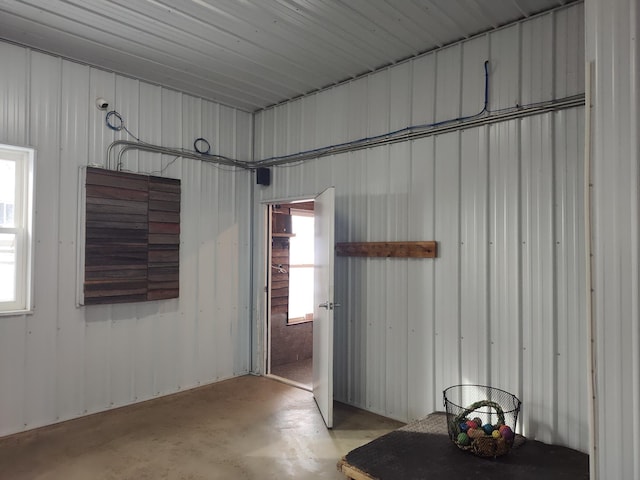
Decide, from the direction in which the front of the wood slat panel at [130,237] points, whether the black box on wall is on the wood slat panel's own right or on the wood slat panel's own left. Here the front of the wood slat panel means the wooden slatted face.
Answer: on the wood slat panel's own left

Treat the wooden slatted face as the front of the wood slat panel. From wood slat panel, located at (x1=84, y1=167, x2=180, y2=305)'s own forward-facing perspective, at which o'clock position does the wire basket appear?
The wire basket is roughly at 12 o'clock from the wood slat panel.

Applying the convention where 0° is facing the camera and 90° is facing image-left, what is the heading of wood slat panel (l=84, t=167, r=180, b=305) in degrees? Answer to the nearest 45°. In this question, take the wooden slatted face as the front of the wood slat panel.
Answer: approximately 315°

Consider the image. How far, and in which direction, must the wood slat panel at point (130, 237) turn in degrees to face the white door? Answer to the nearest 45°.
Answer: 0° — it already faces it

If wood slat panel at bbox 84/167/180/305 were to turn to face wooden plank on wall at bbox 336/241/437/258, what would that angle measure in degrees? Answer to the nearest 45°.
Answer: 0° — it already faces it

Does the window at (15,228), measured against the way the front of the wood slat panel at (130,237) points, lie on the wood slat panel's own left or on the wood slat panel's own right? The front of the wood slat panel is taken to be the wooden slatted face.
on the wood slat panel's own right

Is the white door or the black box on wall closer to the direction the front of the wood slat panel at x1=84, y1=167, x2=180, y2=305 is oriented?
the white door
